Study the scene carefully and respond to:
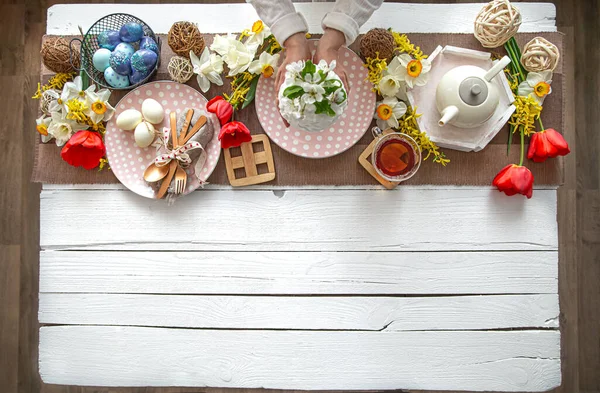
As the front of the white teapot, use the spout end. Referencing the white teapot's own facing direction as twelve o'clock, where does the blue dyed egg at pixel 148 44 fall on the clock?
The blue dyed egg is roughly at 1 o'clock from the white teapot.

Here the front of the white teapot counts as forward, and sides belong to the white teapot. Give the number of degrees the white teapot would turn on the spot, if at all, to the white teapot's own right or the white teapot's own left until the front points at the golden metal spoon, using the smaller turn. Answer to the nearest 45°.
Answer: approximately 45° to the white teapot's own right

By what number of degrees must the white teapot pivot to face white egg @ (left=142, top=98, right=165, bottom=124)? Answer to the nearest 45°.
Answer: approximately 45° to its right

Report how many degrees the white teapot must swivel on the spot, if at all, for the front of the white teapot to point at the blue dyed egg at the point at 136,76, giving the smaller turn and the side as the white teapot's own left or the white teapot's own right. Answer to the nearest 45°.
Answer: approximately 45° to the white teapot's own right

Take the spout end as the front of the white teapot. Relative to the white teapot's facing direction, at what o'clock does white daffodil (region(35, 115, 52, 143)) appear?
The white daffodil is roughly at 1 o'clock from the white teapot.

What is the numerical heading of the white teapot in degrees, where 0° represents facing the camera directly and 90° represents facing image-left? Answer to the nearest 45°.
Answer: approximately 45°
